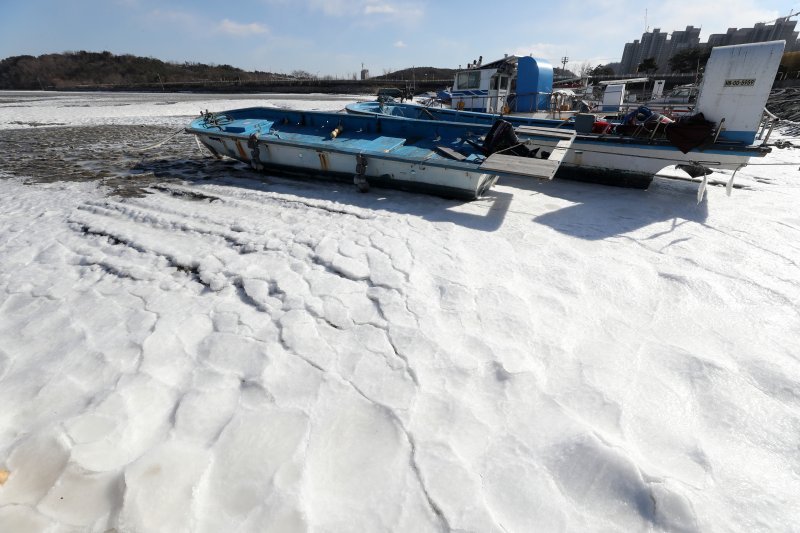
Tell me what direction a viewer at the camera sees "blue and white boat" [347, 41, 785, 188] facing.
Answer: facing to the left of the viewer

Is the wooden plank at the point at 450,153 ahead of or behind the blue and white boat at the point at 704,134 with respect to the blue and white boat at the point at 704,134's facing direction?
ahead

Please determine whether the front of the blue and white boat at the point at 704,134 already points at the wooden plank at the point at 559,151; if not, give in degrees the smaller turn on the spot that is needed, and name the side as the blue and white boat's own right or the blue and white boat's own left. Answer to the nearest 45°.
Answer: approximately 45° to the blue and white boat's own left

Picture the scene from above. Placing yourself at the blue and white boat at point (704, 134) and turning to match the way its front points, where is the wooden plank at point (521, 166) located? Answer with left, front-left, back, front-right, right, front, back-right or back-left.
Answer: front-left
